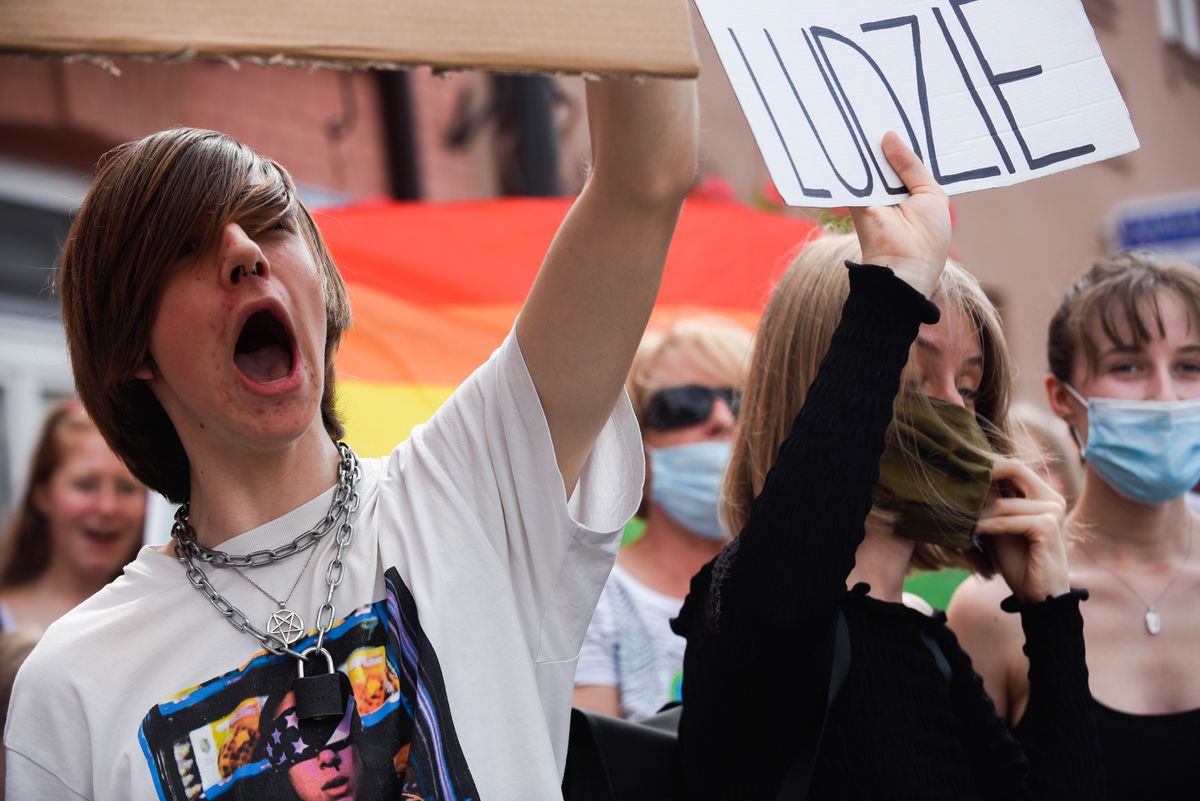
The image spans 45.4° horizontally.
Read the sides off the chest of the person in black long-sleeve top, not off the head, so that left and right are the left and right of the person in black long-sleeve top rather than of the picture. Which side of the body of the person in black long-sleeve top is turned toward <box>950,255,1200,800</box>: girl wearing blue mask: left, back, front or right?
left

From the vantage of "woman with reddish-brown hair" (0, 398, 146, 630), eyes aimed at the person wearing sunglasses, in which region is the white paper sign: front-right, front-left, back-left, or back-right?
front-right

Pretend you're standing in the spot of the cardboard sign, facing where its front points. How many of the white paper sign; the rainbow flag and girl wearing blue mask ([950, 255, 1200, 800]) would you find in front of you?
0

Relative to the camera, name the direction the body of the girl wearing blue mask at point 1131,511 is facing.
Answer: toward the camera

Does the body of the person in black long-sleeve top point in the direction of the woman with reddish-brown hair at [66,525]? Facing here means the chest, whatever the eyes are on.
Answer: no

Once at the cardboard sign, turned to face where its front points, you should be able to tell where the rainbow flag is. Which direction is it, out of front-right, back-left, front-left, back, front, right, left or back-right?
back

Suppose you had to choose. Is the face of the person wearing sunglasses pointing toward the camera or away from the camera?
toward the camera

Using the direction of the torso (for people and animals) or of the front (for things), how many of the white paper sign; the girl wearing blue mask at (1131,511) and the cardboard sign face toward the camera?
3

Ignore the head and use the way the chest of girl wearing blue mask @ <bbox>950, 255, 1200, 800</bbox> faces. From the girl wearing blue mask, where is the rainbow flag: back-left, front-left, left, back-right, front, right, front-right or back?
back-right

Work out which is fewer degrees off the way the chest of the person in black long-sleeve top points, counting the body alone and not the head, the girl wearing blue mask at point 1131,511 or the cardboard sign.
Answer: the cardboard sign

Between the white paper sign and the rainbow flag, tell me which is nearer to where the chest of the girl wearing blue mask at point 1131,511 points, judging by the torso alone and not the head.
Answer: the white paper sign

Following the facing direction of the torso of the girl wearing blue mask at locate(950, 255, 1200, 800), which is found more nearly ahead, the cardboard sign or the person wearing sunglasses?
the cardboard sign

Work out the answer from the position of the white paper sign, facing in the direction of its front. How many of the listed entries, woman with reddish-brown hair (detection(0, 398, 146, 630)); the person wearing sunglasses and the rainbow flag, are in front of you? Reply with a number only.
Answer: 0

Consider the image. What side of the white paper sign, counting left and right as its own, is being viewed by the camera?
front

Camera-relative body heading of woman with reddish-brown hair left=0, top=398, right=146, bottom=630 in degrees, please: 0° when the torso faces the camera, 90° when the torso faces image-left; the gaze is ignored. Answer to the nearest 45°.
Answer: approximately 315°

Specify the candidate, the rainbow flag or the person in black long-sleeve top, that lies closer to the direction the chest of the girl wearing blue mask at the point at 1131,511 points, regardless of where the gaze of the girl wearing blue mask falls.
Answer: the person in black long-sleeve top
